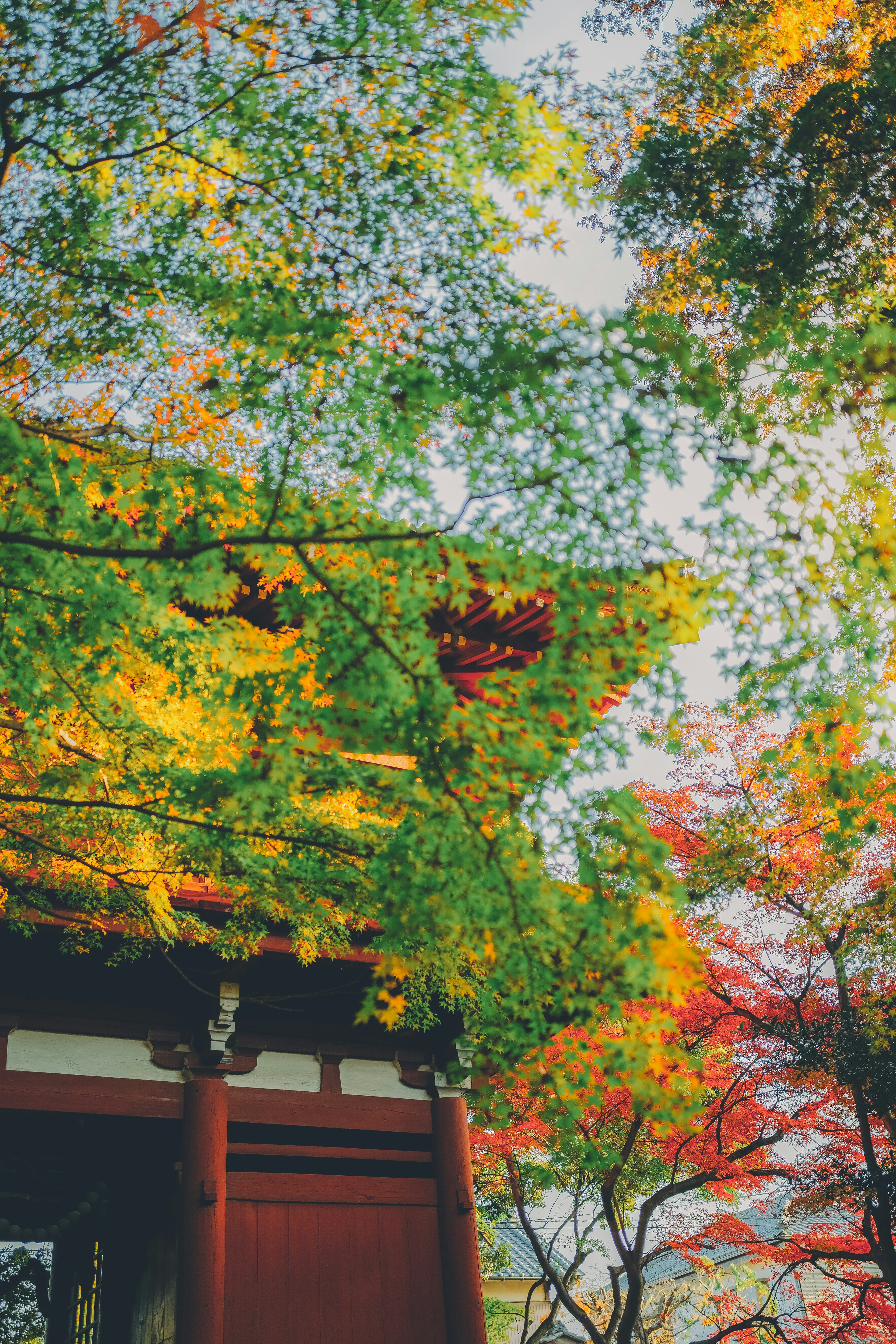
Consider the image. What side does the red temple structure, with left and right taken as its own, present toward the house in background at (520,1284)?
back

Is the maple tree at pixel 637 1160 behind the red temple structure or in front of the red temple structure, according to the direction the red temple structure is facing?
behind

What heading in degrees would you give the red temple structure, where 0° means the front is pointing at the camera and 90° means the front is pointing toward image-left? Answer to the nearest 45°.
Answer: approximately 0°

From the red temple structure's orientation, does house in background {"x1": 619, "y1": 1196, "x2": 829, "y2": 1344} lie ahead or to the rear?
to the rear
